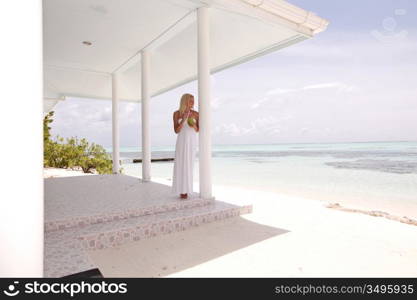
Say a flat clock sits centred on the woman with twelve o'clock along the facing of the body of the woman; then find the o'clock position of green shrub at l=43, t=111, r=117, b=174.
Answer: The green shrub is roughly at 5 o'clock from the woman.

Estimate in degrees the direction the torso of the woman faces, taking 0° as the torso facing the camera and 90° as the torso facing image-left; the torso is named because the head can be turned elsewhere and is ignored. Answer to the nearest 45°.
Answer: approximately 0°
